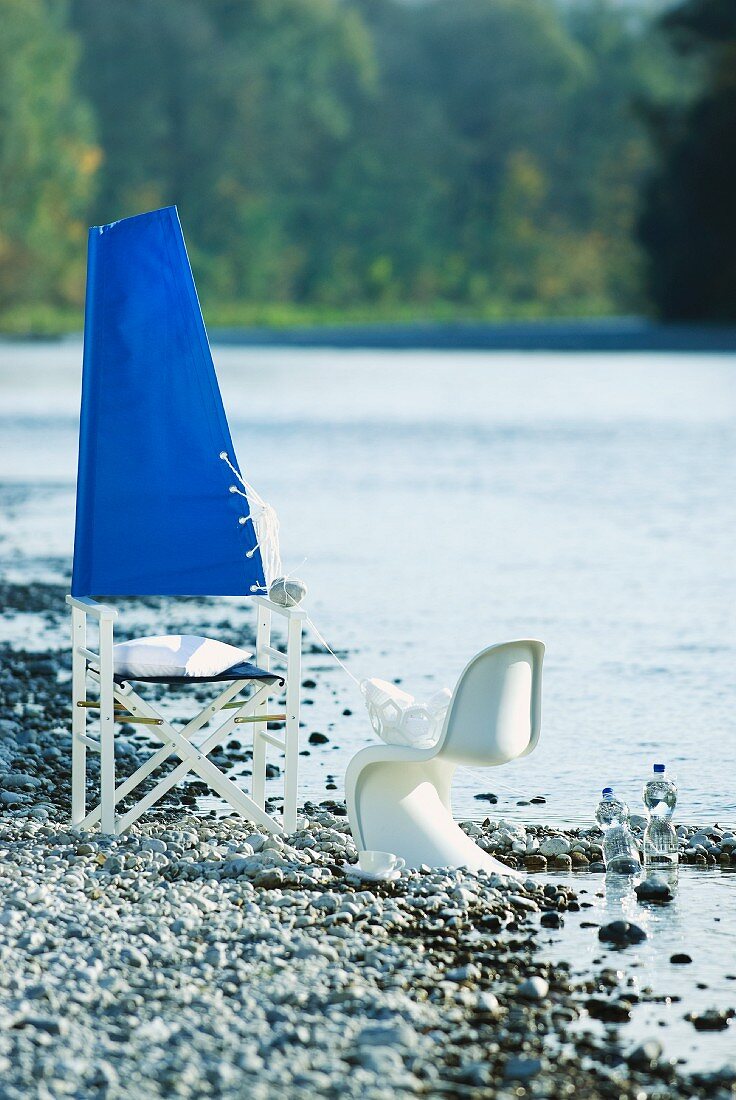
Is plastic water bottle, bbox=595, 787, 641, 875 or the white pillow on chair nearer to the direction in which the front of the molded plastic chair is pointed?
the white pillow on chair

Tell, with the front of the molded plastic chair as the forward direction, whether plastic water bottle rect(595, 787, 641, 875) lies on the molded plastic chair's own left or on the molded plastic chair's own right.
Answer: on the molded plastic chair's own right

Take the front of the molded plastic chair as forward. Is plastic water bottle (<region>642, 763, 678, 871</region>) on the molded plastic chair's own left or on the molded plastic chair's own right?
on the molded plastic chair's own right

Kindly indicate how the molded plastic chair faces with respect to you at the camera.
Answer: facing away from the viewer and to the left of the viewer
